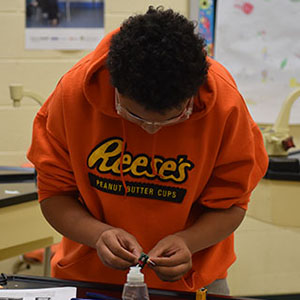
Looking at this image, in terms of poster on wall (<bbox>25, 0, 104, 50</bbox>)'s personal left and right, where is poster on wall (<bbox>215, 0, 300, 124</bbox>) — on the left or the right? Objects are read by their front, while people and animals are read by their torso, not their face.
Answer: on its left

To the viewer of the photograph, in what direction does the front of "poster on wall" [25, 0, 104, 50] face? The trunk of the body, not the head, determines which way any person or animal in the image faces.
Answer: facing the viewer

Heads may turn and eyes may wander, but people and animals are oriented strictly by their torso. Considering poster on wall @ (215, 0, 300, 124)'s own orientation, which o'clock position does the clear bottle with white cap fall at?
The clear bottle with white cap is roughly at 12 o'clock from the poster on wall.

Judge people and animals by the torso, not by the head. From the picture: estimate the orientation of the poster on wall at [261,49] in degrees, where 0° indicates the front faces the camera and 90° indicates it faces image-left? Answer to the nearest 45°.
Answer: approximately 0°

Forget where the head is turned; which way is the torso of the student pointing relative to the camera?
toward the camera

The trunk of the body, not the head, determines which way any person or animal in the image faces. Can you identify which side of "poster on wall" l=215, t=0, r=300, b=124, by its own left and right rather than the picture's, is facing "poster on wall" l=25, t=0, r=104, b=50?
right

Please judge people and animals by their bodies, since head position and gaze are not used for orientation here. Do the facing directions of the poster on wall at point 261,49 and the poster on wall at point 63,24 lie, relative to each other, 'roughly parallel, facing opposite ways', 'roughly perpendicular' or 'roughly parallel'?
roughly parallel

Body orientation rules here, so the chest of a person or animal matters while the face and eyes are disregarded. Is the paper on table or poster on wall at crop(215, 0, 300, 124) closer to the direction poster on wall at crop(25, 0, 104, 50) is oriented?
the paper on table

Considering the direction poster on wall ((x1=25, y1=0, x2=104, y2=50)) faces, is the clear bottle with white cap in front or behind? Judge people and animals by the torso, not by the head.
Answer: in front

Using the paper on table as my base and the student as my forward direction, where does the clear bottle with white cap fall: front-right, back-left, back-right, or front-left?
front-right

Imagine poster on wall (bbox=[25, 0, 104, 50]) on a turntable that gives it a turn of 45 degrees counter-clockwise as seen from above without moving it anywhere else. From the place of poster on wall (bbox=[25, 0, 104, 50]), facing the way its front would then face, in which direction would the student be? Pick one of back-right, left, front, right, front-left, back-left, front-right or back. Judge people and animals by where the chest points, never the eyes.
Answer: front-right
